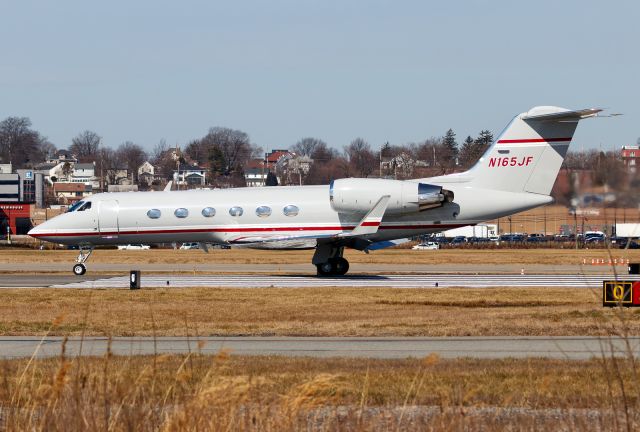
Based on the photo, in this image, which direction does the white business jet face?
to the viewer's left
